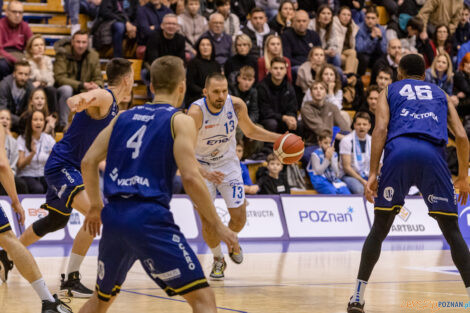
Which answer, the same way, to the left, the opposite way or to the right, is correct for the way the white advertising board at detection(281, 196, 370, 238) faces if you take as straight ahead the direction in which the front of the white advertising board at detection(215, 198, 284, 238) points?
the same way

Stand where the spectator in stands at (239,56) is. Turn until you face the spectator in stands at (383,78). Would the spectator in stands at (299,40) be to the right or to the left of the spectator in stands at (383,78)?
left

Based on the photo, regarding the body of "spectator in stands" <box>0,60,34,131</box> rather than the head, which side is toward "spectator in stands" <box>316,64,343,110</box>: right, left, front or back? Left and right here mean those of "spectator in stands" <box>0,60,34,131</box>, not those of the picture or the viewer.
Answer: left

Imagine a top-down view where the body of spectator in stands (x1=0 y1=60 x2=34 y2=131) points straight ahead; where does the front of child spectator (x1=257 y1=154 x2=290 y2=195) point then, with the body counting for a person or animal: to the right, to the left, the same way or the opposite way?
the same way

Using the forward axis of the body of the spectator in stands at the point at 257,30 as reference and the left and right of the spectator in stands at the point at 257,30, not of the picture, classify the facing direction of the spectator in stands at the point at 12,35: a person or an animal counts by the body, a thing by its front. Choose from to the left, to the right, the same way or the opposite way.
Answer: the same way

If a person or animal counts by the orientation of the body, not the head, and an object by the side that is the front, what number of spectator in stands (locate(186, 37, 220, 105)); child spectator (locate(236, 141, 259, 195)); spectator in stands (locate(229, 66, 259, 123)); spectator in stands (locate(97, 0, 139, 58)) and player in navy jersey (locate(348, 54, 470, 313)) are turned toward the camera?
4

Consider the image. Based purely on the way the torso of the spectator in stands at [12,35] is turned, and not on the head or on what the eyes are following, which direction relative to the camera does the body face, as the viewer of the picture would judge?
toward the camera

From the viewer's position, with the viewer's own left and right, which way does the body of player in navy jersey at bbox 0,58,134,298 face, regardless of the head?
facing to the right of the viewer

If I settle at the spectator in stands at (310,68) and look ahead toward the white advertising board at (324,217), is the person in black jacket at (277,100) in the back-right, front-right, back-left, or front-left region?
front-right

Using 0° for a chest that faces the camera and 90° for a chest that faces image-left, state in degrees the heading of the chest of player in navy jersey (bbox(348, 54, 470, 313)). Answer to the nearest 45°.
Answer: approximately 180°

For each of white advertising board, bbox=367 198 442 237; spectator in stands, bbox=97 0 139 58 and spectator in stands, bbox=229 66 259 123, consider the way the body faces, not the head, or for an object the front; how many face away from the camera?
0

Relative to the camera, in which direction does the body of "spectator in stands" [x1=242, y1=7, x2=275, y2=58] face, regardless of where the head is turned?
toward the camera

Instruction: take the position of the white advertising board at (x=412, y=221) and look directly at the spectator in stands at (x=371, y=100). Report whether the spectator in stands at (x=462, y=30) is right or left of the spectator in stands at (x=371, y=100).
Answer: right

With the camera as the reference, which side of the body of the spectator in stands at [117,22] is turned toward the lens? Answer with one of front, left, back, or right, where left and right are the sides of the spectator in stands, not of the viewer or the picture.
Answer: front

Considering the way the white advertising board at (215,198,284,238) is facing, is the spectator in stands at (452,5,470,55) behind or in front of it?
behind

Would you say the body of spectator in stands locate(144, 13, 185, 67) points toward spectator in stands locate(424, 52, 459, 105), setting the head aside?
no

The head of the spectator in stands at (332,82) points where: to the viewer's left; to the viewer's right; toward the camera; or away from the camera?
toward the camera
